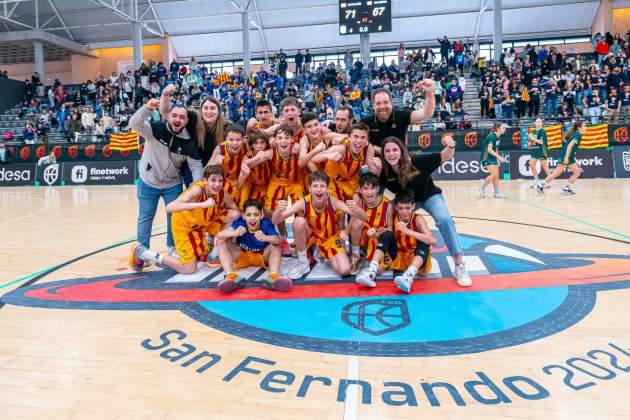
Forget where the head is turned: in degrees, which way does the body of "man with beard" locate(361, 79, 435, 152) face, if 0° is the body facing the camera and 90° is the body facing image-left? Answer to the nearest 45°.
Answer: approximately 0°

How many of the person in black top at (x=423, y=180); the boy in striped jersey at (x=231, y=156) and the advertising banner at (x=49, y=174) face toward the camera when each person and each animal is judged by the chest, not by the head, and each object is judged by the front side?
3

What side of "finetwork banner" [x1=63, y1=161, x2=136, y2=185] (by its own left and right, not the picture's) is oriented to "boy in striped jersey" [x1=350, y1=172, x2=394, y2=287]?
front

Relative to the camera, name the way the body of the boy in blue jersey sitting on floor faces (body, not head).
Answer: toward the camera

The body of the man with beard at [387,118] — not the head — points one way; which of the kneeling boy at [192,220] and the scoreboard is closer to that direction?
the kneeling boy

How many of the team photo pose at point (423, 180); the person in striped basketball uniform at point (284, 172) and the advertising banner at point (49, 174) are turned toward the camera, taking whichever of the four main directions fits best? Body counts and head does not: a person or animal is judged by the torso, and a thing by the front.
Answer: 3

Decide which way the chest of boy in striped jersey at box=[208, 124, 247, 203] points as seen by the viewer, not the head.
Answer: toward the camera

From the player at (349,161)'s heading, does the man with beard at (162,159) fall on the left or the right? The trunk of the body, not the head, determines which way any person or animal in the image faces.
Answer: on their right

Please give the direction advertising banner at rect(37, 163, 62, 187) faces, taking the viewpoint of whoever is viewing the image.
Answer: facing the viewer
